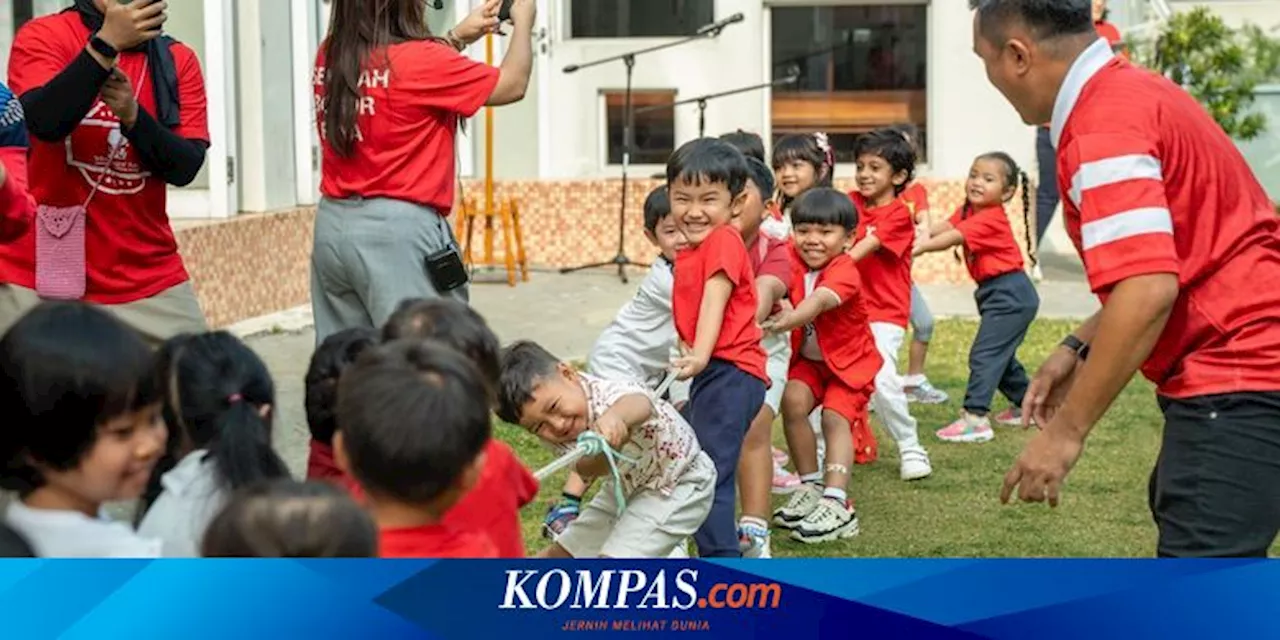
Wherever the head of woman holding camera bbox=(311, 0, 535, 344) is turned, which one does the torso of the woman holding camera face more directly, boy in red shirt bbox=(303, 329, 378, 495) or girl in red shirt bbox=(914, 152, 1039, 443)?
the girl in red shirt

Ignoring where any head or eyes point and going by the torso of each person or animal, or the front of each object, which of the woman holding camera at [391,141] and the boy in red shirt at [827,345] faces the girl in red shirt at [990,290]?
the woman holding camera

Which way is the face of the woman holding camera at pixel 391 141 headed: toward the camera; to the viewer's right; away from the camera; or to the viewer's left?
away from the camera

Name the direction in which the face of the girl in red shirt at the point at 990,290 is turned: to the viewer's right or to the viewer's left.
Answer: to the viewer's left

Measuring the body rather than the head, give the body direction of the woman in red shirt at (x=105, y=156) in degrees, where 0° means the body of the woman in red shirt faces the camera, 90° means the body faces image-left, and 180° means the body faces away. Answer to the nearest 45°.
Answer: approximately 0°

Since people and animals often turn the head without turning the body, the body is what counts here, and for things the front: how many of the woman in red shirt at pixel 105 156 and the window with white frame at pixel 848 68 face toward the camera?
2

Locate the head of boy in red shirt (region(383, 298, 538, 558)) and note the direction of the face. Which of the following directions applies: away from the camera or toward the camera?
away from the camera

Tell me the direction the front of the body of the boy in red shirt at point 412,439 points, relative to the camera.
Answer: away from the camera

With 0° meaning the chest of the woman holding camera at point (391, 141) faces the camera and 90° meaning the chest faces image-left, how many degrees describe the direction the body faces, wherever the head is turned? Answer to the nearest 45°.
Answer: approximately 225°
